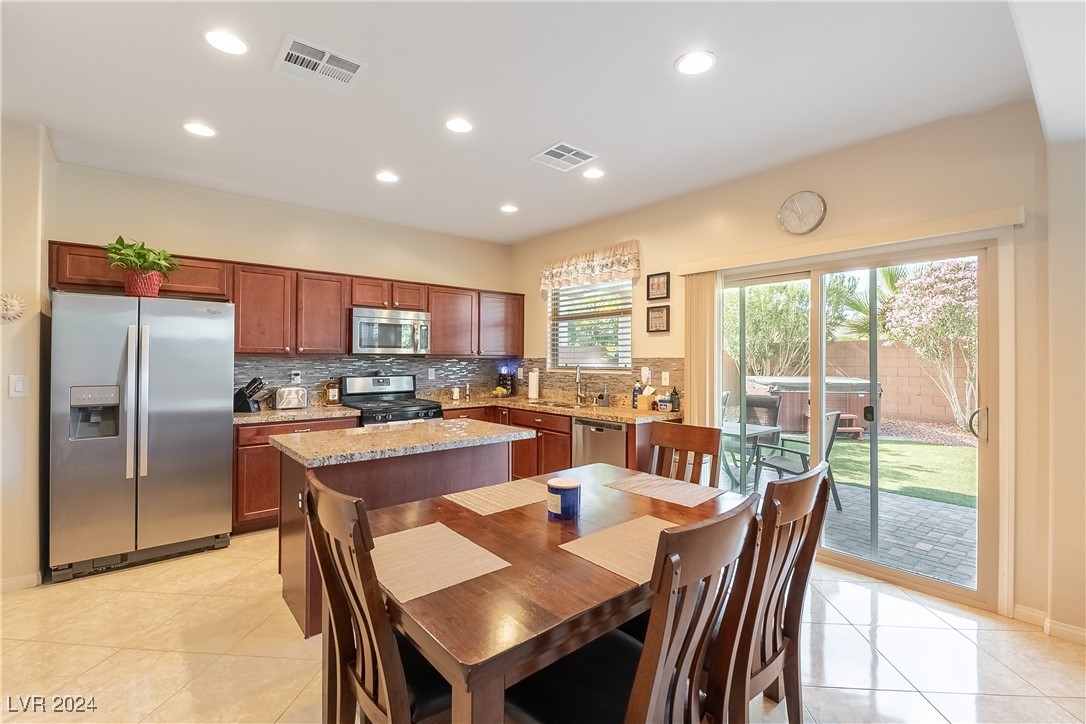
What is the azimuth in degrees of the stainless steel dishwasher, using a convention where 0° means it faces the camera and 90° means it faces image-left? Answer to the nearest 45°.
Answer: approximately 45°

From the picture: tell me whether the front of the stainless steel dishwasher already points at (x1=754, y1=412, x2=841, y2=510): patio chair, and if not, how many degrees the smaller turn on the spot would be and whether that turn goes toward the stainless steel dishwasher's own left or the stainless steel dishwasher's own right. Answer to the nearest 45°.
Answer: approximately 135° to the stainless steel dishwasher's own left

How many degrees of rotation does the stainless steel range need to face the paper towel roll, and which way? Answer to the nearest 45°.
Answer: approximately 45° to its left

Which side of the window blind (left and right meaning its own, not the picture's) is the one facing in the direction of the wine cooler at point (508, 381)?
right

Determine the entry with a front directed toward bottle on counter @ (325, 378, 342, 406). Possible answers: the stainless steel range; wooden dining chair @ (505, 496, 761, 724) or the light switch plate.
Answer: the wooden dining chair

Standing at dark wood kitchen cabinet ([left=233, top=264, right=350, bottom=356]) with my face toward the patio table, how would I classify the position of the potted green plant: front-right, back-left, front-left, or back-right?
back-right

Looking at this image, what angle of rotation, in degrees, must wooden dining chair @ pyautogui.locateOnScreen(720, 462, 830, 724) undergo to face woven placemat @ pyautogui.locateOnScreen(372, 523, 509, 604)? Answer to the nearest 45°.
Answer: approximately 90° to its left

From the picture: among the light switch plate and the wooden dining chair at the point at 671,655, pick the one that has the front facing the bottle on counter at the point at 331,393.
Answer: the wooden dining chair

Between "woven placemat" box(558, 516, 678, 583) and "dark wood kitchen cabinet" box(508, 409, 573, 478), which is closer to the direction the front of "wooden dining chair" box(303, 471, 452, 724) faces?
the dark wood kitchen cabinet
